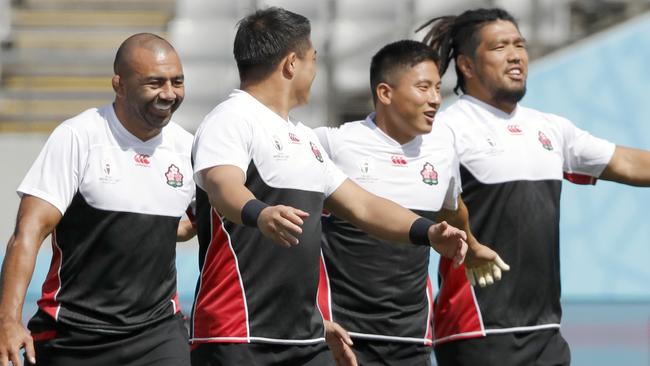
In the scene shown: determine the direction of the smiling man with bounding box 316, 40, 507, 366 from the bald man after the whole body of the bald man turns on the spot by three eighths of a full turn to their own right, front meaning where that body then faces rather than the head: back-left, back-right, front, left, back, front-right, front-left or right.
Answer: back

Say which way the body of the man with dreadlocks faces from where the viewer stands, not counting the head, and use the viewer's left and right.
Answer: facing the viewer and to the right of the viewer

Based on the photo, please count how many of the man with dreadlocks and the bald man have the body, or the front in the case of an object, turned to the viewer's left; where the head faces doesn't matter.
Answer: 0

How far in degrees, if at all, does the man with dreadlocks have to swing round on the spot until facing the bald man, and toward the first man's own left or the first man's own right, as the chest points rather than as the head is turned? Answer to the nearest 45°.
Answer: approximately 90° to the first man's own right

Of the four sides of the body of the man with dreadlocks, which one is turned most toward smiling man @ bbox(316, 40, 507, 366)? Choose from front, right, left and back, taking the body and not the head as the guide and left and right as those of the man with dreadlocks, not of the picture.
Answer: right

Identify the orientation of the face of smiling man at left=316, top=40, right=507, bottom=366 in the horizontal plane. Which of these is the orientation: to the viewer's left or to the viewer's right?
to the viewer's right

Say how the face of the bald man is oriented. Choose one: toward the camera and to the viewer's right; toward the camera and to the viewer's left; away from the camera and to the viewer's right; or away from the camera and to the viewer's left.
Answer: toward the camera and to the viewer's right
